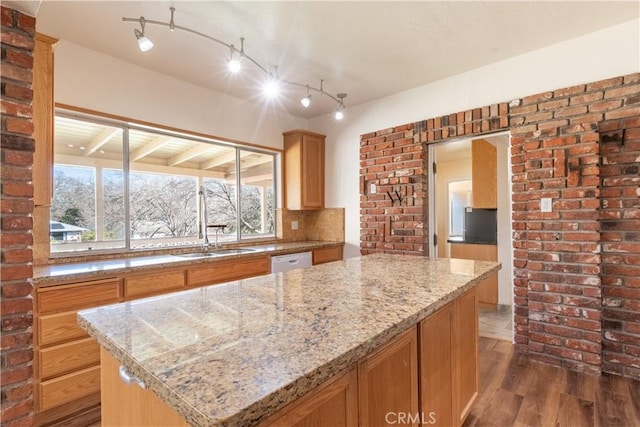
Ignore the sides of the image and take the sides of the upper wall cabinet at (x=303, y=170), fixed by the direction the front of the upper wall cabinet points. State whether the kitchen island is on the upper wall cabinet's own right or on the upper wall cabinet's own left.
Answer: on the upper wall cabinet's own right

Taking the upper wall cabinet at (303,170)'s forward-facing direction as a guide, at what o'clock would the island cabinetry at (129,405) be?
The island cabinetry is roughly at 2 o'clock from the upper wall cabinet.

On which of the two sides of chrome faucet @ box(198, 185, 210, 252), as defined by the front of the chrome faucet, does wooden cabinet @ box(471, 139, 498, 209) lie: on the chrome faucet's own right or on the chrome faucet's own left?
on the chrome faucet's own left

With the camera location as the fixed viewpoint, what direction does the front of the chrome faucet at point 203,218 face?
facing the viewer

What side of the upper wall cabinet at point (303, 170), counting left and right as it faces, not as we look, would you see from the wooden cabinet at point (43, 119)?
right

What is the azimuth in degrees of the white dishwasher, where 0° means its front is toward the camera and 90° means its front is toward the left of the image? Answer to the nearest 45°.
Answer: approximately 315°

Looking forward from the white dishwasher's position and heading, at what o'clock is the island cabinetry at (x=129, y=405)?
The island cabinetry is roughly at 2 o'clock from the white dishwasher.

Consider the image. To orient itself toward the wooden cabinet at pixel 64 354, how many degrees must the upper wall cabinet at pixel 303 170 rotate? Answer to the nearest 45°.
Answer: approximately 90° to its right

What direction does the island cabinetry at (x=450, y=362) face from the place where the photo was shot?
facing the viewer and to the right of the viewer

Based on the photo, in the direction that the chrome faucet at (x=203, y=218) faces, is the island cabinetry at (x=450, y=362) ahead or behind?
ahead

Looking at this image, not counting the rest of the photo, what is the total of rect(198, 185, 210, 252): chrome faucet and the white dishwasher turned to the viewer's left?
0

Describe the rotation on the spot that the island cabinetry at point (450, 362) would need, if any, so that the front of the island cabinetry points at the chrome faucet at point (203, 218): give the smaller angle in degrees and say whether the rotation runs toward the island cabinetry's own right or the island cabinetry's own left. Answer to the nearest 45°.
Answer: approximately 135° to the island cabinetry's own right
